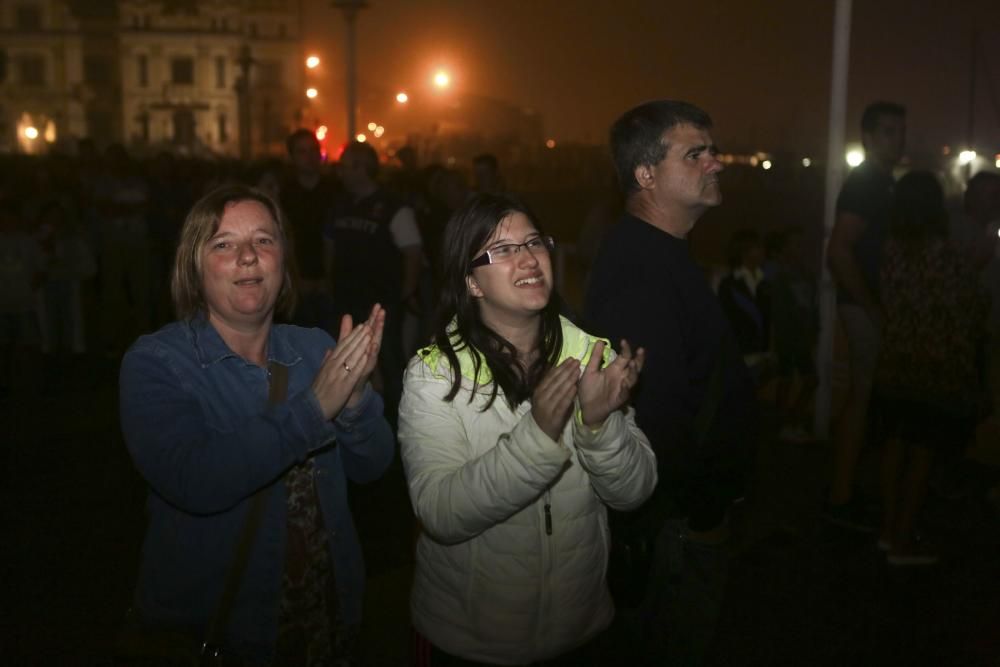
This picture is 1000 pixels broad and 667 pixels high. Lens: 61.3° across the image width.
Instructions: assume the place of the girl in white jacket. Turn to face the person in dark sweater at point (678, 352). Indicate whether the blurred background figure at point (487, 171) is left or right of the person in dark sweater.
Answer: left

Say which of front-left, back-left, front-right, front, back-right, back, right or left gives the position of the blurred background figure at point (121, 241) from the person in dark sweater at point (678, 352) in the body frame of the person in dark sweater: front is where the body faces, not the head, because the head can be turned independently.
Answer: back-left

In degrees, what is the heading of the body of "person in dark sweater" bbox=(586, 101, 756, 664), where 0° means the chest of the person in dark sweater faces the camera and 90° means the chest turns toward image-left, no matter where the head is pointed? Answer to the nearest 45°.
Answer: approximately 270°

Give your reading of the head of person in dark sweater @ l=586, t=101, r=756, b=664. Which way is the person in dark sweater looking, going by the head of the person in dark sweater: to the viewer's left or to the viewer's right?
to the viewer's right

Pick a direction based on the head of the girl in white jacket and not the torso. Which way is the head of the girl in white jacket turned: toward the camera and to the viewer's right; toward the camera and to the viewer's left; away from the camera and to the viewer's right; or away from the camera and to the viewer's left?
toward the camera and to the viewer's right

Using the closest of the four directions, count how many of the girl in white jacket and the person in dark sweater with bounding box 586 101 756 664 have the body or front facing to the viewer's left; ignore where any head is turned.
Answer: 0

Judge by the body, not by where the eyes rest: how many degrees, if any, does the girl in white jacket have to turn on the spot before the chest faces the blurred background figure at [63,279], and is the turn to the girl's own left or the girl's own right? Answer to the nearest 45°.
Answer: approximately 180°

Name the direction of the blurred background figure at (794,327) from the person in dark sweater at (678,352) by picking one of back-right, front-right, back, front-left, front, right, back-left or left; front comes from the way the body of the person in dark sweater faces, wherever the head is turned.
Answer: left

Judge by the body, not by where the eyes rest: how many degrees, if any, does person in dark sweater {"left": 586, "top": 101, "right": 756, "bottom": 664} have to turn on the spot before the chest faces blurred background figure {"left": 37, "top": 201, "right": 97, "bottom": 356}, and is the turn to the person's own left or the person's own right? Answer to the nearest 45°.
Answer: approximately 135° to the person's own left

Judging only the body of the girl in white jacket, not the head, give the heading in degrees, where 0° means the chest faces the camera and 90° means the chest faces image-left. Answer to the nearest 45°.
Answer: approximately 315°
